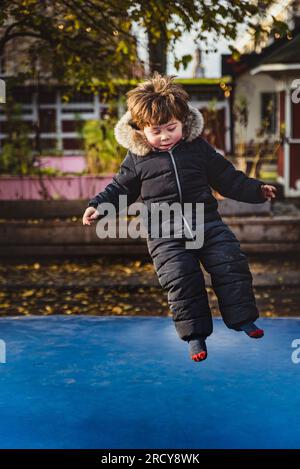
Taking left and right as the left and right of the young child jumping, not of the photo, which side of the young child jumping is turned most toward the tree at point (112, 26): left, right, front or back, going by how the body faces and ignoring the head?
back

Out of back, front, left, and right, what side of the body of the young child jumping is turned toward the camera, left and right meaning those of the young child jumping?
front
